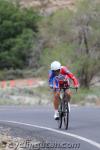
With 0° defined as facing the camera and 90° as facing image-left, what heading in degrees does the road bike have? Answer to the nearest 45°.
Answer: approximately 0°
